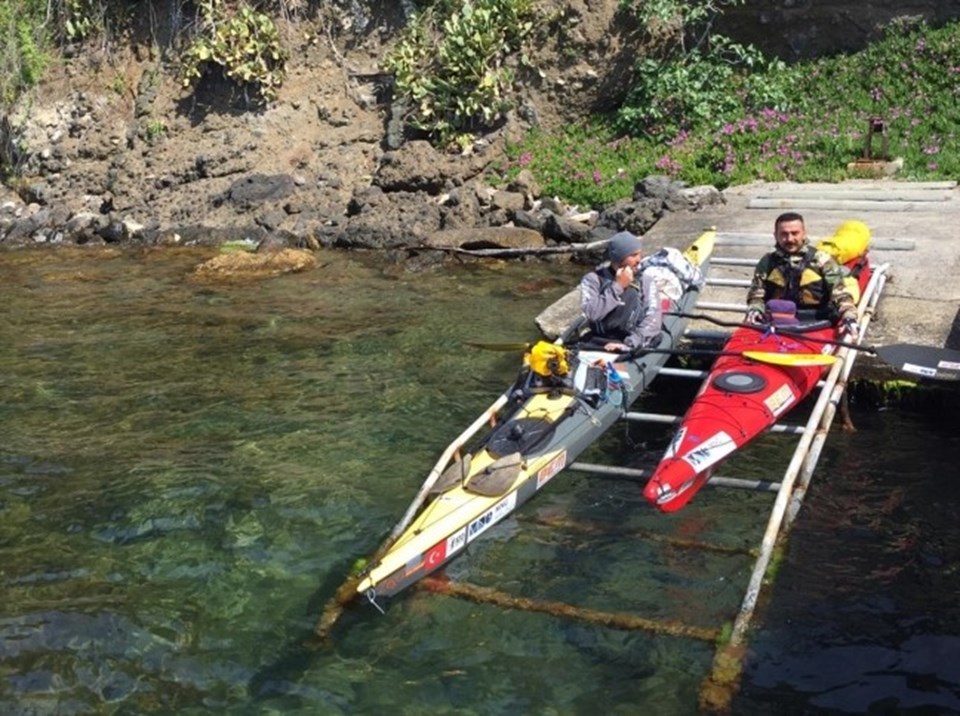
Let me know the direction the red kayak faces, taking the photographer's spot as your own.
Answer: facing the viewer and to the left of the viewer

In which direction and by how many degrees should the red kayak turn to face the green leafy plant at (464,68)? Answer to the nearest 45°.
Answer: approximately 90° to its right

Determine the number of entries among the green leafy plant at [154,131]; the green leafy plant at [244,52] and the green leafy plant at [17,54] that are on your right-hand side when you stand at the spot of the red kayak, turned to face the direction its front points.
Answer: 3

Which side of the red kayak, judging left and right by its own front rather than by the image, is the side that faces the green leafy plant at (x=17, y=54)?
right

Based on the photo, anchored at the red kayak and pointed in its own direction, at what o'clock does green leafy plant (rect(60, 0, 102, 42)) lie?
The green leafy plant is roughly at 3 o'clock from the red kayak.

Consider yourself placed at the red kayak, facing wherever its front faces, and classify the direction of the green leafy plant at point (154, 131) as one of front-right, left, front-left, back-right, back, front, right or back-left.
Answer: right

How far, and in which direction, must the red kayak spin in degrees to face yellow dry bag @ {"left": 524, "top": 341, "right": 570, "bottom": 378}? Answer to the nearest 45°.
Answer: approximately 45° to its right

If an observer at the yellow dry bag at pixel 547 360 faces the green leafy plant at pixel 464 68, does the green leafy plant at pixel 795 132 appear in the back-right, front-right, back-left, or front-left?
front-right

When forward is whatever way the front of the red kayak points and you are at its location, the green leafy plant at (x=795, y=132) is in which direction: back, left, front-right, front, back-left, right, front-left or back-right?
back-right

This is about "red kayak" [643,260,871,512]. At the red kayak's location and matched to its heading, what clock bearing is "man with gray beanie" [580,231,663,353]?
The man with gray beanie is roughly at 3 o'clock from the red kayak.
